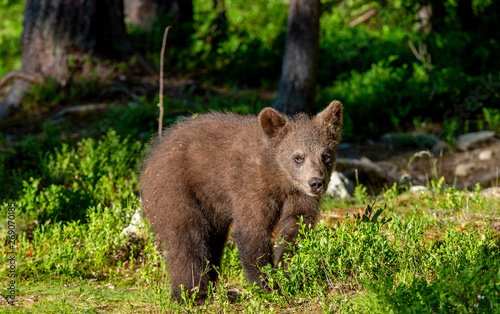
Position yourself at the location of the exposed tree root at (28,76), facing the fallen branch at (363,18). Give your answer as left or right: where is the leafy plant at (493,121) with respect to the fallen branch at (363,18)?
right

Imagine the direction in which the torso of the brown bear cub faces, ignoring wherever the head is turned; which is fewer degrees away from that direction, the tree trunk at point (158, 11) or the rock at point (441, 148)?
the rock

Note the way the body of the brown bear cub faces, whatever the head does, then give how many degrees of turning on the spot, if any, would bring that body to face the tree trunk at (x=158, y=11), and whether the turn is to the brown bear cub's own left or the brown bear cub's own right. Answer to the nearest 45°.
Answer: approximately 90° to the brown bear cub's own left

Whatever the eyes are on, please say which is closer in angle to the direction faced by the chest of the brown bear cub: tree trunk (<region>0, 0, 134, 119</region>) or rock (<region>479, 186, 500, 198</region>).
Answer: the rock

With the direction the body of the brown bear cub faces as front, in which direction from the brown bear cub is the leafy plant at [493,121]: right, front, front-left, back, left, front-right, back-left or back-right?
front-left

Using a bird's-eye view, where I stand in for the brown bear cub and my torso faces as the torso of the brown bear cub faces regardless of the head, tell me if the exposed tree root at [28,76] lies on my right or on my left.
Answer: on my left

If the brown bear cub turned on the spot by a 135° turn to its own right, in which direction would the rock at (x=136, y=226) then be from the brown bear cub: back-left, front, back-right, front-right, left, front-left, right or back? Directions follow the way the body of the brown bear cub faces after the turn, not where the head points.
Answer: right

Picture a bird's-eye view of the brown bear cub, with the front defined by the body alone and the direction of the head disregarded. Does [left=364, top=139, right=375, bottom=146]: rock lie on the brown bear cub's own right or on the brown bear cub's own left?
on the brown bear cub's own left

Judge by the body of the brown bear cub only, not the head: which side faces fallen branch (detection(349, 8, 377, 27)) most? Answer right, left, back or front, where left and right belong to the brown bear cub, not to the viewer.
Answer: left

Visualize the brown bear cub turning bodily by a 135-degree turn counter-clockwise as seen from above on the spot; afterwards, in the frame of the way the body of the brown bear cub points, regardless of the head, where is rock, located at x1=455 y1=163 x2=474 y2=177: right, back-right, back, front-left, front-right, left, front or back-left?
right

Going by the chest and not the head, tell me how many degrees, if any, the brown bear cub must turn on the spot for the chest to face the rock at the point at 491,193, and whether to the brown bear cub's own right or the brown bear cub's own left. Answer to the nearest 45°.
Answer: approximately 45° to the brown bear cub's own left

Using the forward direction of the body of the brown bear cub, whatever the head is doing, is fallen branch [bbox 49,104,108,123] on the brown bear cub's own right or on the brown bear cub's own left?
on the brown bear cub's own left

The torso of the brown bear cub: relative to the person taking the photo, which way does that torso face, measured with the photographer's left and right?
facing to the right of the viewer

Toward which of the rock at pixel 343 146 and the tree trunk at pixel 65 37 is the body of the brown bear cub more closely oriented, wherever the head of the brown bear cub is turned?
the rock

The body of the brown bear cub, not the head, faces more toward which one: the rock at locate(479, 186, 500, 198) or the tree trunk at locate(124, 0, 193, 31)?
the rock
